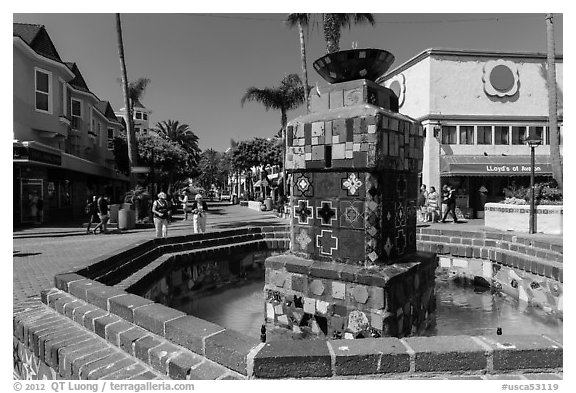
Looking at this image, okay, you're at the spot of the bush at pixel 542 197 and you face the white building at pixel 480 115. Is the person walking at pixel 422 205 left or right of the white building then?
left

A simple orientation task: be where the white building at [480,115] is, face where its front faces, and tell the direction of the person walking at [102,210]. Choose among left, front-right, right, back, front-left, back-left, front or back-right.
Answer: front-right

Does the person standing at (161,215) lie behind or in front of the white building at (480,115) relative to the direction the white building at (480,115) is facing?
in front

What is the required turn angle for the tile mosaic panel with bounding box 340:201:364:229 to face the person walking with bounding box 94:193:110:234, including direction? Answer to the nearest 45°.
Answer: approximately 135° to its right

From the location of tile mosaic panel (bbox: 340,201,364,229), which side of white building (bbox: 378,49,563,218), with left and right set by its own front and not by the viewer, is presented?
front

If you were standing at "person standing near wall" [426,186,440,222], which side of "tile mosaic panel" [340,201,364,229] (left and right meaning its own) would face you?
back

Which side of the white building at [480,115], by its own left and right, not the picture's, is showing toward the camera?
front

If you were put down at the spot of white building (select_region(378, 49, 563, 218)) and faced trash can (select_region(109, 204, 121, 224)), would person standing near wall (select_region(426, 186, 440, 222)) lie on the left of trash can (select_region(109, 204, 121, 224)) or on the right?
left

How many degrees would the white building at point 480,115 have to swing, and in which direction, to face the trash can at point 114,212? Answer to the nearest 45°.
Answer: approximately 45° to its right

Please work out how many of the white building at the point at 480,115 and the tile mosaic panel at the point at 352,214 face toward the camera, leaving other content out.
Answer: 2
